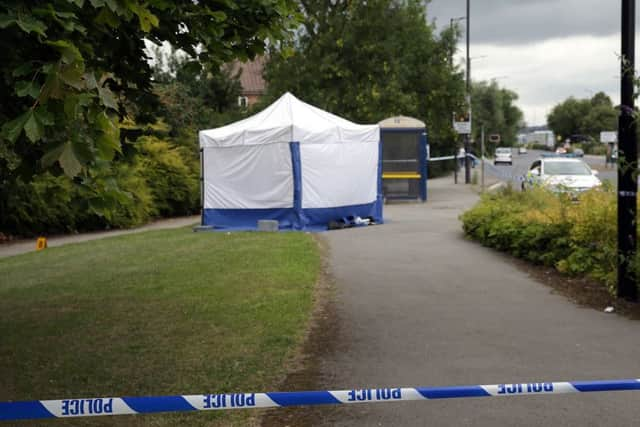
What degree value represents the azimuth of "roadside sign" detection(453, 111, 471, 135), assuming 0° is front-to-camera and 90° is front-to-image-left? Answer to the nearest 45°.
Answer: approximately 0°

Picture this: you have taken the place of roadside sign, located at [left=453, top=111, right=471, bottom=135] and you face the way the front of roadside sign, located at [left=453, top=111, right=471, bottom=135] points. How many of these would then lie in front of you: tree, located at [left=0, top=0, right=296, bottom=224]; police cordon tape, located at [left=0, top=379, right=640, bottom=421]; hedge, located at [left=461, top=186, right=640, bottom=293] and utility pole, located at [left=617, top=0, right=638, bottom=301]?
4

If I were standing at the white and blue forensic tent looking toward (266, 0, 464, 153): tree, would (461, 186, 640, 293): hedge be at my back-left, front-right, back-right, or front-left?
back-right

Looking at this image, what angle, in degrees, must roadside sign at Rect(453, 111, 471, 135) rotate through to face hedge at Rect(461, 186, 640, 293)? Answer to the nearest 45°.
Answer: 0° — it already faces it

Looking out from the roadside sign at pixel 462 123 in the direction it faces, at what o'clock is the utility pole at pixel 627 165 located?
The utility pole is roughly at 12 o'clock from the roadside sign.

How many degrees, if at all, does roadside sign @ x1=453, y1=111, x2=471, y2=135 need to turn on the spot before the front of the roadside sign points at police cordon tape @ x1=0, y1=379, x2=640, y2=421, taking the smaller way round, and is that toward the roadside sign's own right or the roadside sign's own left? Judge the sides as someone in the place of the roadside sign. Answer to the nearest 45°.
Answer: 0° — it already faces it
